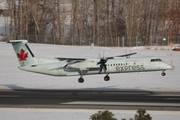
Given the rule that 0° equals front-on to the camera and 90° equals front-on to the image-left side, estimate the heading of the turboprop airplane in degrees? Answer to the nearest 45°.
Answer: approximately 315°
